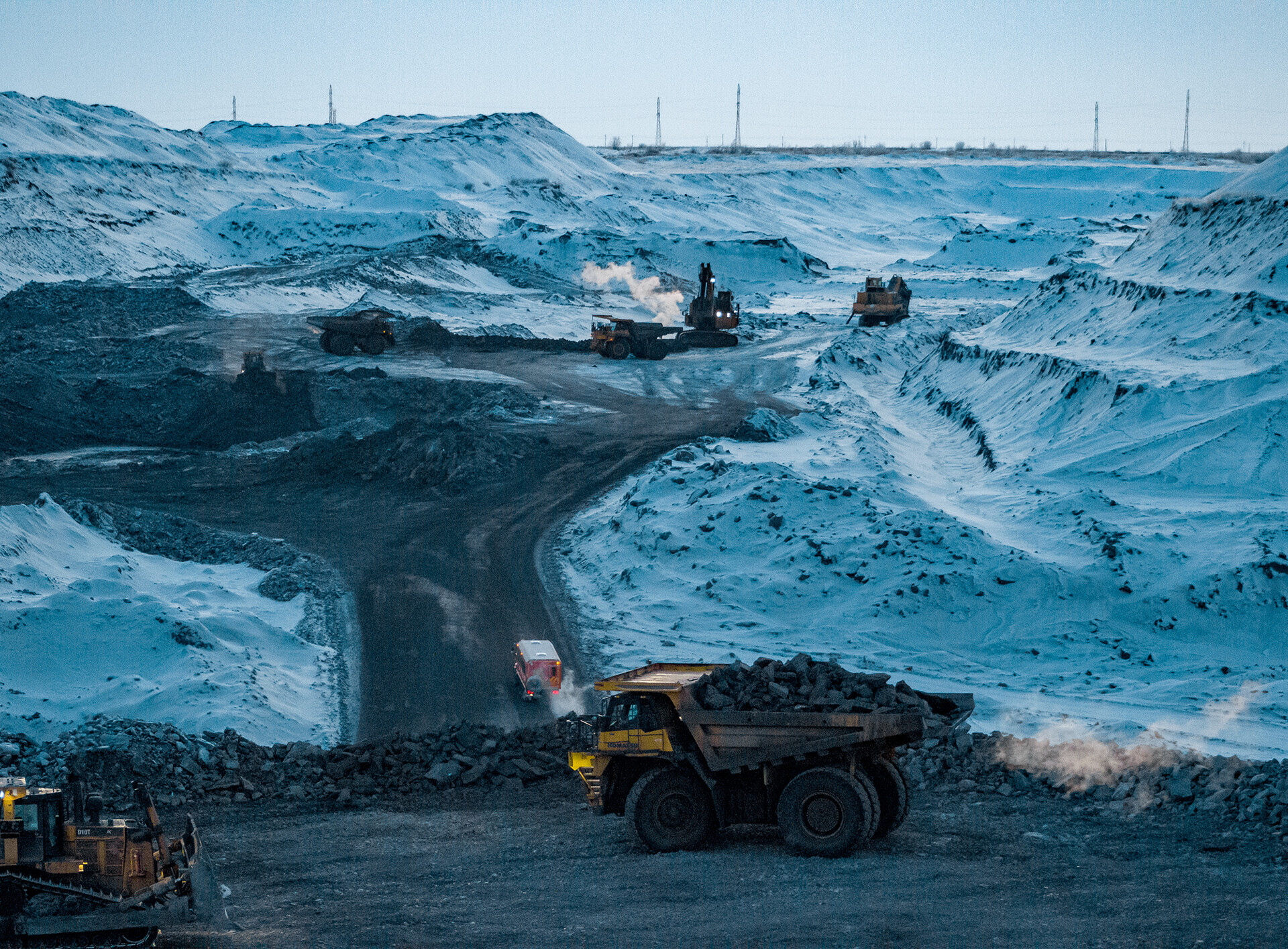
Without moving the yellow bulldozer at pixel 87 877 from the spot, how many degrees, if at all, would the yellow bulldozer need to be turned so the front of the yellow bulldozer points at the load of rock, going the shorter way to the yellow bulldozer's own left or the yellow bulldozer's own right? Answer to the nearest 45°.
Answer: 0° — it already faces it

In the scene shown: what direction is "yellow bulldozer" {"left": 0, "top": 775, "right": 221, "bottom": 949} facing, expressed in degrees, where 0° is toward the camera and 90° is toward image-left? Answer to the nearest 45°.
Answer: approximately 270°

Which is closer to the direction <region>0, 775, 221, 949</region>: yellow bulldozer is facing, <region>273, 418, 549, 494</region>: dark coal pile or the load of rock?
the load of rock

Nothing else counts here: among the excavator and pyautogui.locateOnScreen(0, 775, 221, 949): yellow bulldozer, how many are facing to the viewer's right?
1

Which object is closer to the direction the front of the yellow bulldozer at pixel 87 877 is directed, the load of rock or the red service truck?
the load of rock

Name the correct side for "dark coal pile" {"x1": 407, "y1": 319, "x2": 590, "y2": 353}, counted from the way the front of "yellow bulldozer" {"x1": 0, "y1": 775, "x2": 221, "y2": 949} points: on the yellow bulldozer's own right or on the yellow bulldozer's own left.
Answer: on the yellow bulldozer's own left

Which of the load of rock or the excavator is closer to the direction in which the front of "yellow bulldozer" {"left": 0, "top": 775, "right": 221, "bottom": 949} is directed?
the load of rock
